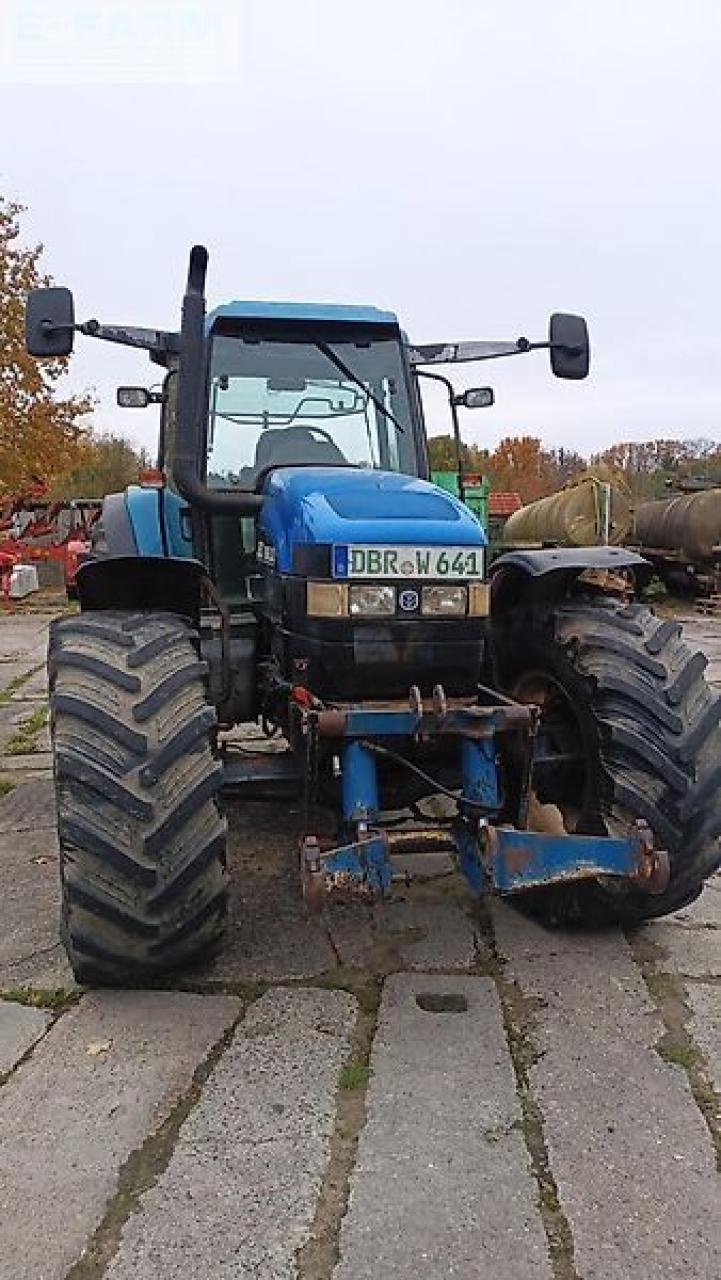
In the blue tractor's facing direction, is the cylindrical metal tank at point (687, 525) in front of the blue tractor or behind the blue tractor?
behind

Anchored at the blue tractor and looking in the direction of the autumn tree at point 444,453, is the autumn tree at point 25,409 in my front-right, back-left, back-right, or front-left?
front-left

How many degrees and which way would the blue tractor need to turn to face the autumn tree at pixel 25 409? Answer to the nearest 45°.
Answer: approximately 180°

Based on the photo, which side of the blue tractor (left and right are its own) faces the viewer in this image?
front

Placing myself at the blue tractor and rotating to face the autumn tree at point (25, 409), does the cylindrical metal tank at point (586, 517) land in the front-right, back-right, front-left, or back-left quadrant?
front-right

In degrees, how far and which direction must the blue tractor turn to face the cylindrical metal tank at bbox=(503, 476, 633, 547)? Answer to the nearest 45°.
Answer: approximately 180°

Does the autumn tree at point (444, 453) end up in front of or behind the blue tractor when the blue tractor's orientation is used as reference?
behind
